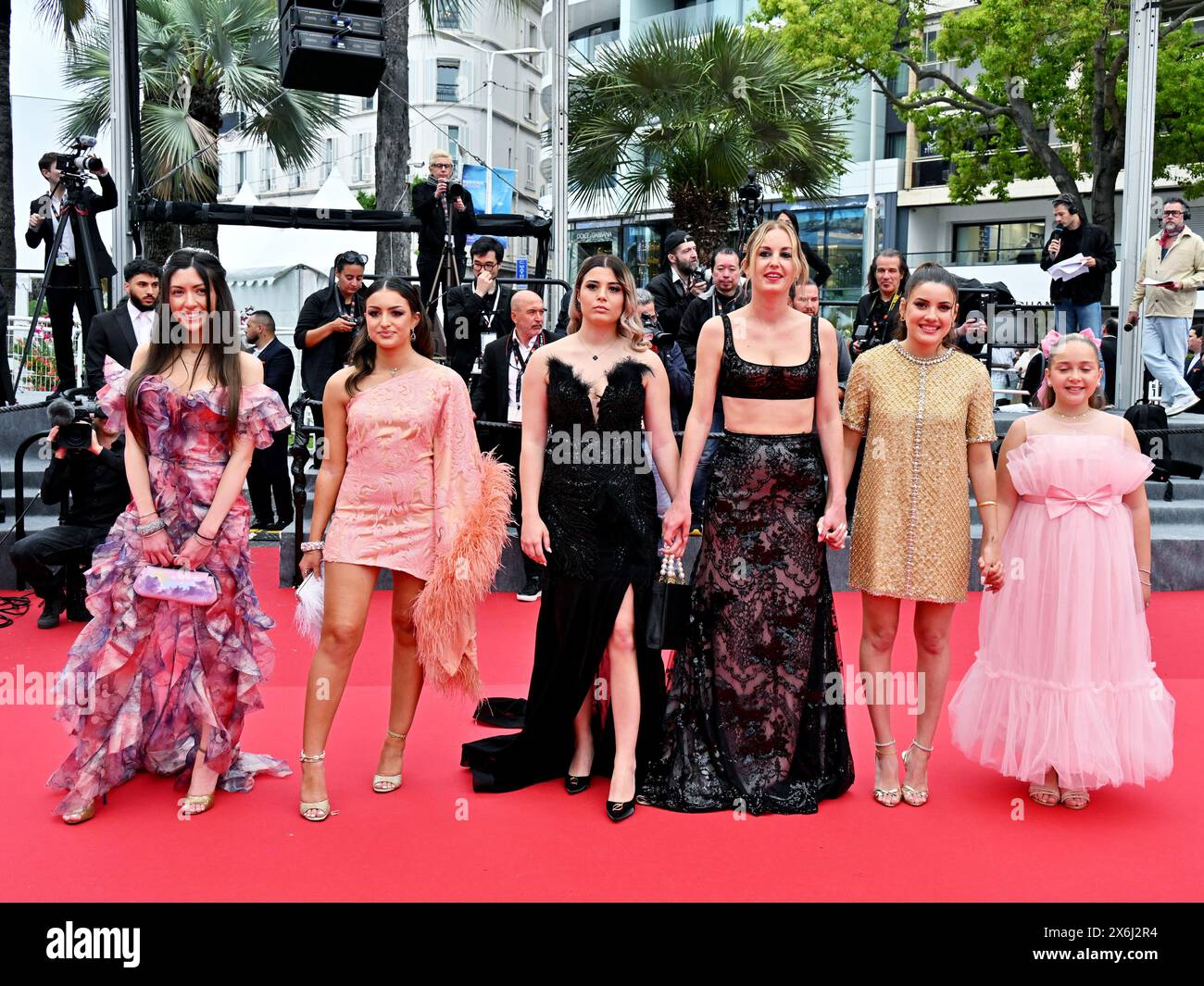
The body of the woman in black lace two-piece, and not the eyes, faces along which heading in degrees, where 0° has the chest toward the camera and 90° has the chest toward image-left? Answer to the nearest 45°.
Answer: approximately 0°

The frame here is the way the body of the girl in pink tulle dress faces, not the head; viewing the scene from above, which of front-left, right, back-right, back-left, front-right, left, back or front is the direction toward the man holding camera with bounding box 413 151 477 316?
back-right

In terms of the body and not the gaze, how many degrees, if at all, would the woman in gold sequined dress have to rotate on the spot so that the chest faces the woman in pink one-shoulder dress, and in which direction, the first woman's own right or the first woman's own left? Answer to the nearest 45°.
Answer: approximately 90° to the first woman's own right
